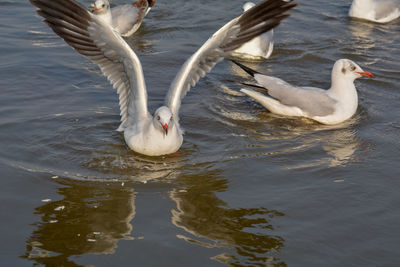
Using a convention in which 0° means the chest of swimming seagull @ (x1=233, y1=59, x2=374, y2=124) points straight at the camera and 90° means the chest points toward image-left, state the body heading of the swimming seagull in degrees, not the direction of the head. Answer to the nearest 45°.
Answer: approximately 270°

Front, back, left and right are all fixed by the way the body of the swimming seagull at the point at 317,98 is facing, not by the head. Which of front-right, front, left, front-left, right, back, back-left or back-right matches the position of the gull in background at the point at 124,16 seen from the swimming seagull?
back-left

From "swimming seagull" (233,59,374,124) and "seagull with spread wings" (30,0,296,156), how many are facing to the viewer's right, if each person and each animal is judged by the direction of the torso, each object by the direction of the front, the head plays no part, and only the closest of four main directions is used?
1

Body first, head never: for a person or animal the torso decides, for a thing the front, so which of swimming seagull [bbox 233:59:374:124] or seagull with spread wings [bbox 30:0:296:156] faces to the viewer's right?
the swimming seagull

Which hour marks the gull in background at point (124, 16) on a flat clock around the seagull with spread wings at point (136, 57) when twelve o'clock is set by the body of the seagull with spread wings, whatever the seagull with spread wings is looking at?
The gull in background is roughly at 6 o'clock from the seagull with spread wings.

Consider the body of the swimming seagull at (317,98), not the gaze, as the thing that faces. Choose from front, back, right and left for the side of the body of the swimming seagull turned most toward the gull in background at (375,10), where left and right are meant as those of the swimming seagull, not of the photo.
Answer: left

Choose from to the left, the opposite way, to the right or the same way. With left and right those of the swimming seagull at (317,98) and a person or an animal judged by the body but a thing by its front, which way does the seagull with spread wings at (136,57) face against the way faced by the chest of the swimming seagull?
to the right

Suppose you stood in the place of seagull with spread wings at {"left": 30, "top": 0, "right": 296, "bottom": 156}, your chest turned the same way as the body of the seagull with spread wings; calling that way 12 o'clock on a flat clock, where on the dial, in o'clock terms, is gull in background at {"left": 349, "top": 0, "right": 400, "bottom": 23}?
The gull in background is roughly at 7 o'clock from the seagull with spread wings.

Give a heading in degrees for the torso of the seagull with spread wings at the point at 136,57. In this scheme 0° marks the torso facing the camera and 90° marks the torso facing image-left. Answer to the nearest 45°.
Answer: approximately 0°
